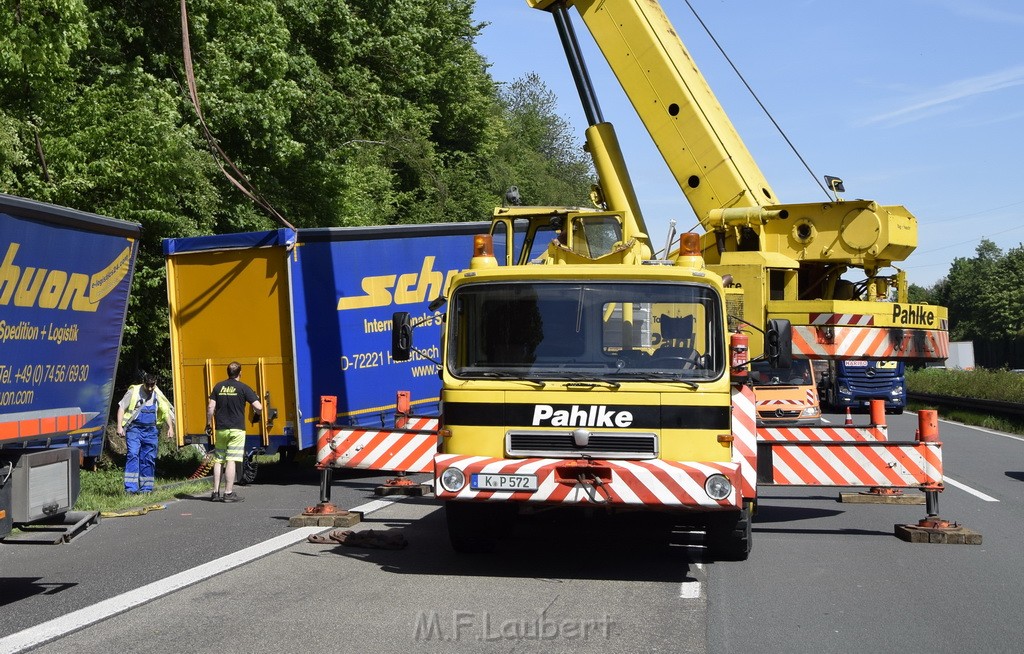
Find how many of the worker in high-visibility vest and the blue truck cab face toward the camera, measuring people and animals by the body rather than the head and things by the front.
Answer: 2

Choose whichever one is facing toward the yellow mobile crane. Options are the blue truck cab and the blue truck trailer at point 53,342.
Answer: the blue truck cab

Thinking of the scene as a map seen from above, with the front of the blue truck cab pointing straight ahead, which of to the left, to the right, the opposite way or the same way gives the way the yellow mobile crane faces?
the same way

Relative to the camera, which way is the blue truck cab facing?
toward the camera

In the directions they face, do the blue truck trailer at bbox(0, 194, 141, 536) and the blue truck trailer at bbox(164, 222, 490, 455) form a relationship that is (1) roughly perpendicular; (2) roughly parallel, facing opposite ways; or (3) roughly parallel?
roughly parallel

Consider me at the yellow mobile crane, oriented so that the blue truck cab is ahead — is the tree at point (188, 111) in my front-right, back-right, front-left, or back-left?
front-left

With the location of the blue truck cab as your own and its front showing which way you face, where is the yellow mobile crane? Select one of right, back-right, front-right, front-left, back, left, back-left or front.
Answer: front

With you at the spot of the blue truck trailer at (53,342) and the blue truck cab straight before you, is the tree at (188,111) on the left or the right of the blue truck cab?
left

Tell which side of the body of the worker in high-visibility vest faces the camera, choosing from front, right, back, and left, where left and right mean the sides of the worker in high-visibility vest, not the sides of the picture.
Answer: front

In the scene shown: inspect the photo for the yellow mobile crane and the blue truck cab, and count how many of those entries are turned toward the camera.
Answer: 2

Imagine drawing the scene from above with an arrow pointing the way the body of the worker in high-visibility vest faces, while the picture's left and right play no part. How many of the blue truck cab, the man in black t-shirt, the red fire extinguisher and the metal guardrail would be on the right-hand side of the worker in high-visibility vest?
0

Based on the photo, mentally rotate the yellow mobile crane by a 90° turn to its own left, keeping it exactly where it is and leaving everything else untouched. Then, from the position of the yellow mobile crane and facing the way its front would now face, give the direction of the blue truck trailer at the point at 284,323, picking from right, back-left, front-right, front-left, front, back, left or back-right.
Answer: back-left

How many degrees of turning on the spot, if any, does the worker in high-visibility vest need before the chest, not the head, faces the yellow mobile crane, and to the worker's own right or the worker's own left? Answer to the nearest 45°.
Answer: approximately 45° to the worker's own left

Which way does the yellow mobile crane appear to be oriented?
toward the camera
